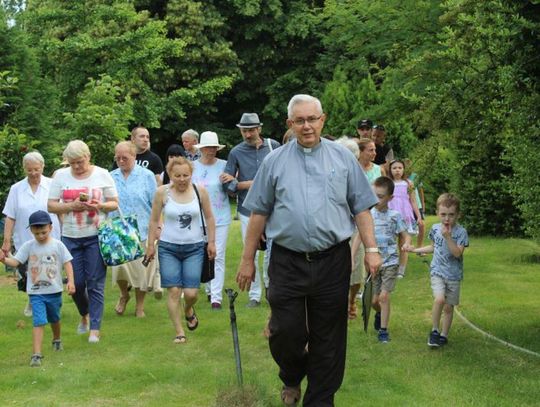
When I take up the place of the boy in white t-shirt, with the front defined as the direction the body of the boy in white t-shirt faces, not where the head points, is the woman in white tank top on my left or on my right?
on my left

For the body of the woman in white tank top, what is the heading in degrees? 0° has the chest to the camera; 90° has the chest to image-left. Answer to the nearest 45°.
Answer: approximately 0°

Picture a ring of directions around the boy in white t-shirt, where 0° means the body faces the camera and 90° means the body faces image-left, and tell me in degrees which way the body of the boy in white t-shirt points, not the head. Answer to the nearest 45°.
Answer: approximately 0°

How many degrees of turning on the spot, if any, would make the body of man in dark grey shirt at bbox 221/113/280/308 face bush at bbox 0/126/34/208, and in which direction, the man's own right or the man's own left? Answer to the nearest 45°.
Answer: approximately 135° to the man's own right

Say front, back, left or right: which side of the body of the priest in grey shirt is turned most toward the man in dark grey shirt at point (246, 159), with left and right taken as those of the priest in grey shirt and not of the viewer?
back

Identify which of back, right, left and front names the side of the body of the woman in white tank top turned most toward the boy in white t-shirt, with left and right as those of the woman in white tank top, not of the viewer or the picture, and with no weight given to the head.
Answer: right

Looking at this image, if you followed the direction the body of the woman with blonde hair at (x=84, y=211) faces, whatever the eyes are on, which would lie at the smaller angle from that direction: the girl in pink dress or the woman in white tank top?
the woman in white tank top

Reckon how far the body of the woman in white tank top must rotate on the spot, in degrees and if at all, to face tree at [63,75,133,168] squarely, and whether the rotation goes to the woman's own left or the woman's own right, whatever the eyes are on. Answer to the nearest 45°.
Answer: approximately 180°

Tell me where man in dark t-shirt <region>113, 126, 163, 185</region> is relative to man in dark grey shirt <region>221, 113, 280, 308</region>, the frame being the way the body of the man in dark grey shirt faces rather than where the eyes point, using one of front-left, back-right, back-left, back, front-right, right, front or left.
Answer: back-right
